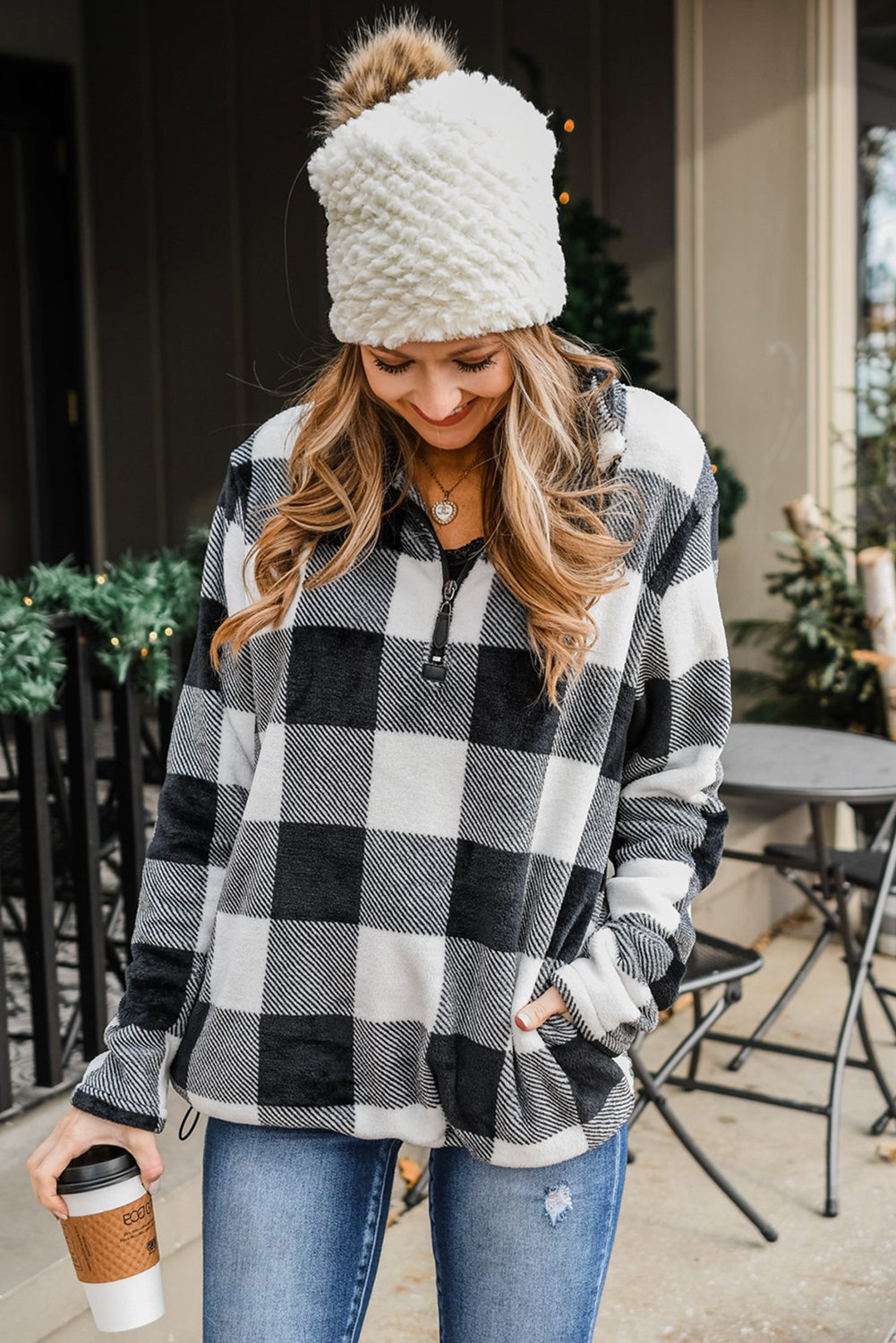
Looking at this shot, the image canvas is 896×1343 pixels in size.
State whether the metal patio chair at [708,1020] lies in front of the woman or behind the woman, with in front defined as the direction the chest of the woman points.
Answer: behind

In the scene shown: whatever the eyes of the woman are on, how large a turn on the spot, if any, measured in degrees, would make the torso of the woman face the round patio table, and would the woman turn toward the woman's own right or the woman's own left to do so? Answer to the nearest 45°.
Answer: approximately 135° to the woman's own left

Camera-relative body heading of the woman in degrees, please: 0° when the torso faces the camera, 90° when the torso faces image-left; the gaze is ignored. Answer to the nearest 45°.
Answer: approximately 0°

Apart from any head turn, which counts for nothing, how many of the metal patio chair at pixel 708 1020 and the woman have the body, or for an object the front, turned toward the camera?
1

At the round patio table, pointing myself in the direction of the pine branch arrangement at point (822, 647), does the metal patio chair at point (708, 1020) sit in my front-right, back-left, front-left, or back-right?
back-left

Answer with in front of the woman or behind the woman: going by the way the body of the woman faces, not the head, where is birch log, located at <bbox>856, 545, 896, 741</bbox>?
behind

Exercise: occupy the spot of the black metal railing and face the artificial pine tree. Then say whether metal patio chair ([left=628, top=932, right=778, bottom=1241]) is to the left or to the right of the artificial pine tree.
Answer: right

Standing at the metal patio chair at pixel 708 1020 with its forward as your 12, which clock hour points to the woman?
The woman is roughly at 5 o'clock from the metal patio chair.

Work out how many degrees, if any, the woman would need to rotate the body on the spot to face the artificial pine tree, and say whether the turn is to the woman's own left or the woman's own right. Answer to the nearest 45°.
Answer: approximately 180°
